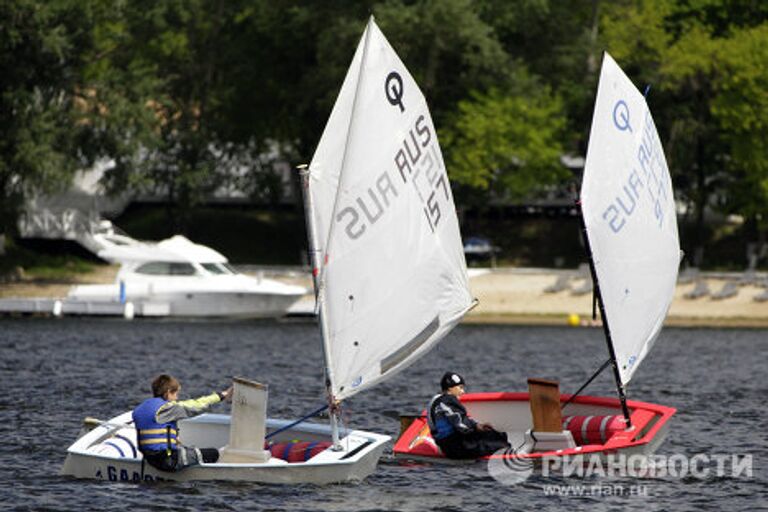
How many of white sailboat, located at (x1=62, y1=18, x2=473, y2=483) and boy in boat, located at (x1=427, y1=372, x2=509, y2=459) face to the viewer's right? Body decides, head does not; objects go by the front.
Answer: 2

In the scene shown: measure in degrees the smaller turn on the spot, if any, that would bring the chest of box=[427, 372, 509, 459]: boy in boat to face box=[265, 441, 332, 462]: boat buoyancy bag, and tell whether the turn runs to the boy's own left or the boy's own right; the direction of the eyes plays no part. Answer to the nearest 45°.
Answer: approximately 180°

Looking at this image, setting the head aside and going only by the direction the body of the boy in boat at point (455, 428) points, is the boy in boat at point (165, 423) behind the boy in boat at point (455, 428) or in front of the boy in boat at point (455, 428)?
behind

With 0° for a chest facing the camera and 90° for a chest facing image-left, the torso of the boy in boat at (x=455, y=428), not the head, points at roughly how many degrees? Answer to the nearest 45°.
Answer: approximately 270°

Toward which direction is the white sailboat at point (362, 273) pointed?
to the viewer's right
